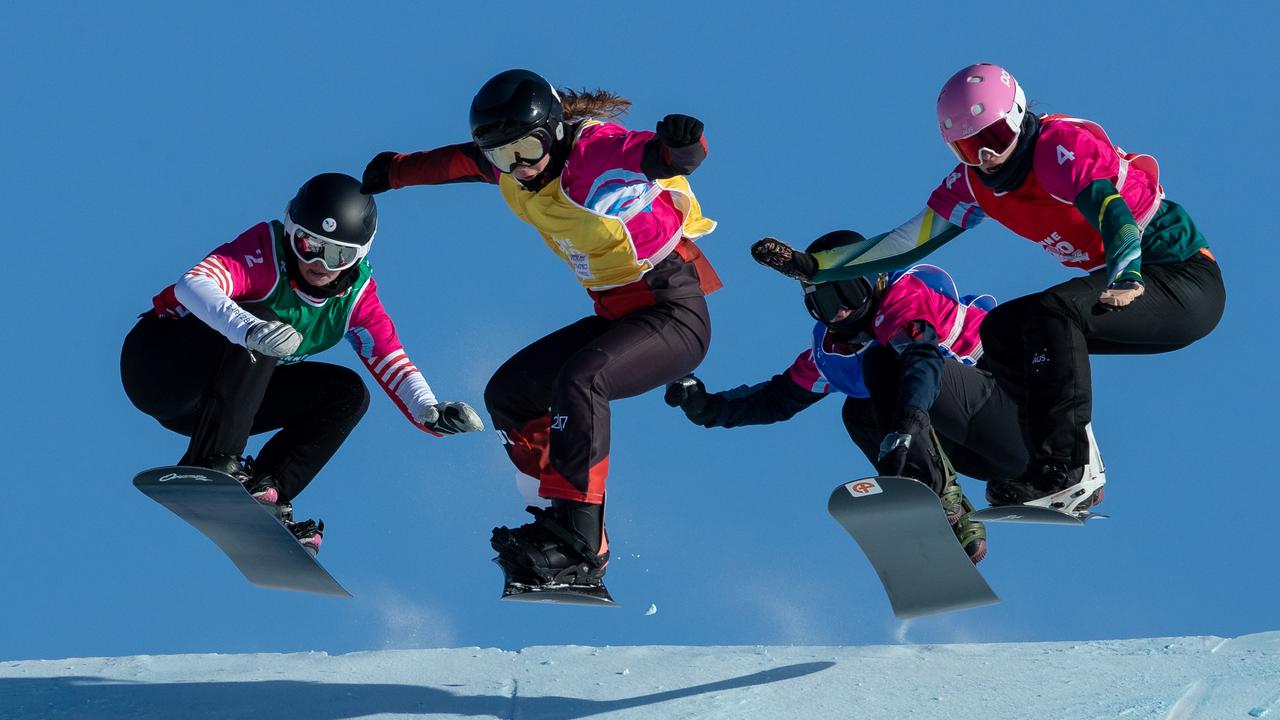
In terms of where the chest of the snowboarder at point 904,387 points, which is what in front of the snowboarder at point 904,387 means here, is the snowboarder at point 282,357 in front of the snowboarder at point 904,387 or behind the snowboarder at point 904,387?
in front

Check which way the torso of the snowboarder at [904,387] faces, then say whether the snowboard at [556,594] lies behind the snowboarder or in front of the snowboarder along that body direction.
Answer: in front

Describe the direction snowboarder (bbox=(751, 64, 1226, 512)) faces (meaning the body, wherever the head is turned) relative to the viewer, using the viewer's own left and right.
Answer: facing the viewer and to the left of the viewer

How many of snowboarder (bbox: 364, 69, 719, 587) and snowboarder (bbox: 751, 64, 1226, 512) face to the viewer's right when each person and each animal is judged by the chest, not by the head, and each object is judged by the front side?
0

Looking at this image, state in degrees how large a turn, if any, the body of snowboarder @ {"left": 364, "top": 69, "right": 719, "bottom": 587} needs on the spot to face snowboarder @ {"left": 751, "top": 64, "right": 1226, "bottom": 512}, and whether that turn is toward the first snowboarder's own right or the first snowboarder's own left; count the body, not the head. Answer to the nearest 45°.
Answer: approximately 135° to the first snowboarder's own left

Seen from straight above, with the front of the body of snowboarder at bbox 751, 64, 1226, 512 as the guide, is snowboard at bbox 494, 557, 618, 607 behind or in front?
in front

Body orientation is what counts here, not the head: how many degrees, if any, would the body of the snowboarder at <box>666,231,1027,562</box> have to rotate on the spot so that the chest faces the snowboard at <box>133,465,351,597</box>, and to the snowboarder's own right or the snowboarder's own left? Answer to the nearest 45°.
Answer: approximately 45° to the snowboarder's own right

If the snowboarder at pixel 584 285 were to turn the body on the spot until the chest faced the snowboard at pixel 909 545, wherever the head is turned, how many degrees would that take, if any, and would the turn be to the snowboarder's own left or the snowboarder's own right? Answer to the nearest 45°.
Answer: approximately 180°

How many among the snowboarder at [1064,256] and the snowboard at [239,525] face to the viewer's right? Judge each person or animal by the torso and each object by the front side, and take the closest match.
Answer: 0

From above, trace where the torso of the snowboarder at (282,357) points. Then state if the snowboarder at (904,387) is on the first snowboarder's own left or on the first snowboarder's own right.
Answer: on the first snowboarder's own left

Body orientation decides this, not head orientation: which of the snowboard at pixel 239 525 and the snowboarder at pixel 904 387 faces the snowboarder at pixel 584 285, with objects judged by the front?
the snowboarder at pixel 904 387

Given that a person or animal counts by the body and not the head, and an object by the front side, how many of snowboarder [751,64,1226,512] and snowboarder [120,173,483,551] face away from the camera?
0
